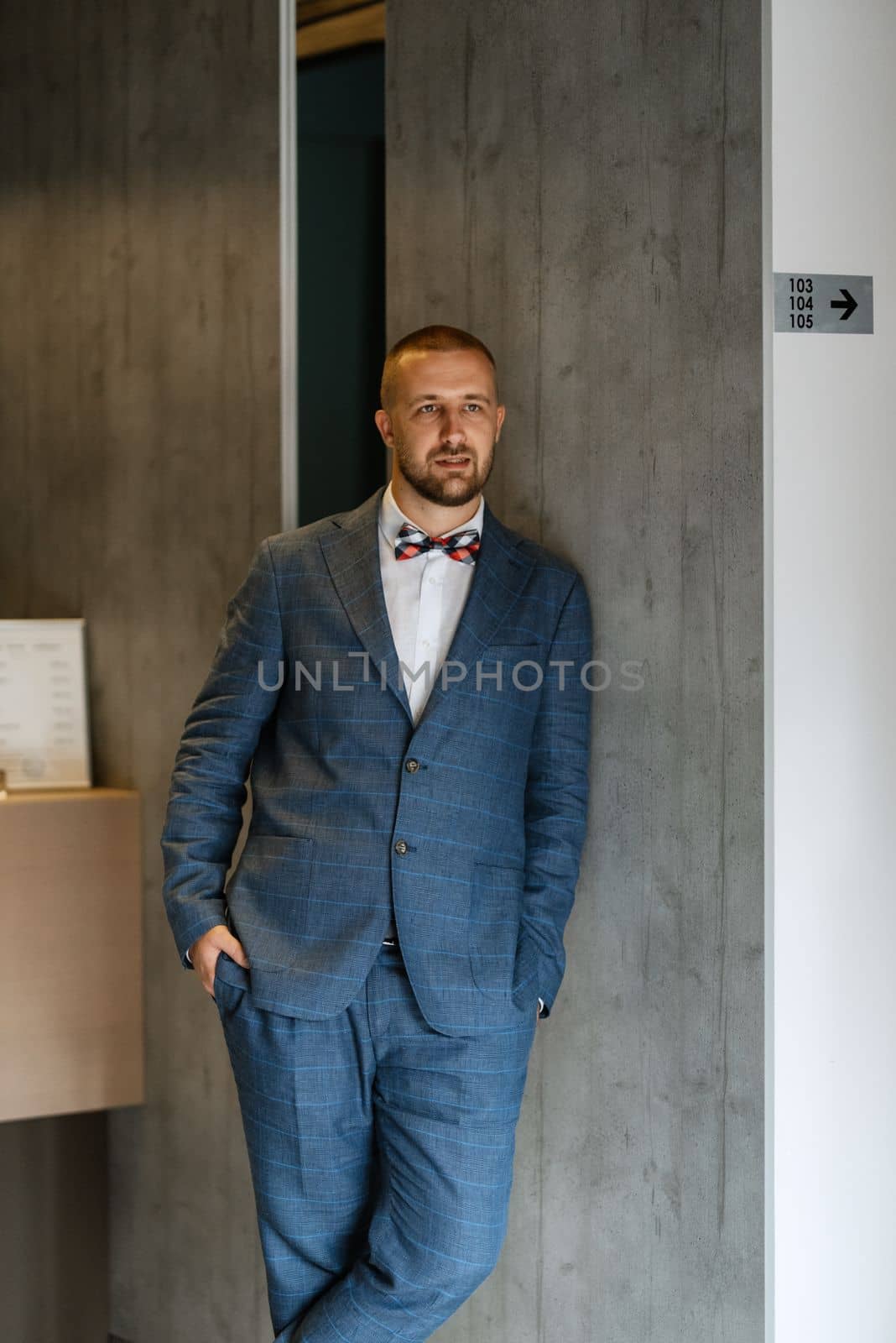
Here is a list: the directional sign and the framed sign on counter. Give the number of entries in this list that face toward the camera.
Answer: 2

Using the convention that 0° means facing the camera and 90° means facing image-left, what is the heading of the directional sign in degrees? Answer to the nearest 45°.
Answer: approximately 0°

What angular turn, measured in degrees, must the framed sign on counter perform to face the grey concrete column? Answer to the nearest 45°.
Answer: approximately 45° to its left

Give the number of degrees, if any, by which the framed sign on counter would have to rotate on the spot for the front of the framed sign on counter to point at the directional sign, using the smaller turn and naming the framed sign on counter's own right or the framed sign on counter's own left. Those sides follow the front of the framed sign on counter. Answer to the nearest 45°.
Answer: approximately 45° to the framed sign on counter's own left

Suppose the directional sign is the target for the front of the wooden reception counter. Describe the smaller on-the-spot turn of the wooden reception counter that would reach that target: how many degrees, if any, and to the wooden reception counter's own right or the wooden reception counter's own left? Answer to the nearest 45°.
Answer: approximately 45° to the wooden reception counter's own left

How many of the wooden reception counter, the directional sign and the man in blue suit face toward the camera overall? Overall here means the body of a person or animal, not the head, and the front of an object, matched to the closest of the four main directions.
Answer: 3

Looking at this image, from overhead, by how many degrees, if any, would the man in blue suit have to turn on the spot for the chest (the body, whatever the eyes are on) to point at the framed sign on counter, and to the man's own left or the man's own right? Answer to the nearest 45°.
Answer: approximately 135° to the man's own right
